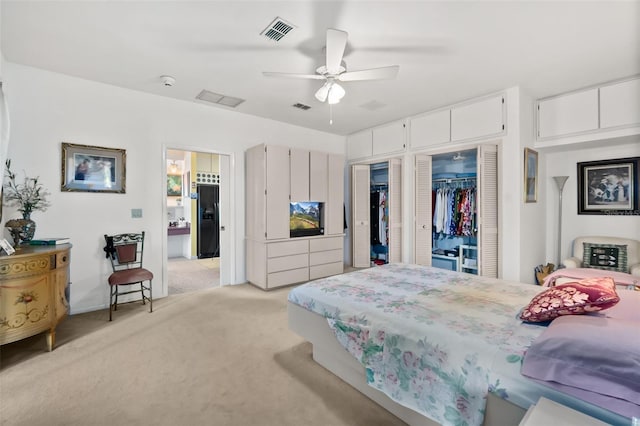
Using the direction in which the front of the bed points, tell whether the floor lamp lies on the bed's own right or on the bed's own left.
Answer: on the bed's own right

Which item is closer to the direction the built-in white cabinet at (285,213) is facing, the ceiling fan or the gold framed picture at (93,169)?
the ceiling fan

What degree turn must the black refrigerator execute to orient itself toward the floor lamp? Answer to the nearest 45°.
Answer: approximately 45° to its left

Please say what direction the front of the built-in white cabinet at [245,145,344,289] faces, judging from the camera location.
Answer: facing the viewer and to the right of the viewer

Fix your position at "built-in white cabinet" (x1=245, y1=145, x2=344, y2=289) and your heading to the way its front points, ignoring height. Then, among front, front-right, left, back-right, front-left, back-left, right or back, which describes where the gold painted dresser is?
right

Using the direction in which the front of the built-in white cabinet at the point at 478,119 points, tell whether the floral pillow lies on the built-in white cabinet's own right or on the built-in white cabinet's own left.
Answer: on the built-in white cabinet's own left

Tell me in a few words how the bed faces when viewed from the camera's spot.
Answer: facing away from the viewer and to the left of the viewer

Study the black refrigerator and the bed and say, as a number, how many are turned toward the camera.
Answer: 1

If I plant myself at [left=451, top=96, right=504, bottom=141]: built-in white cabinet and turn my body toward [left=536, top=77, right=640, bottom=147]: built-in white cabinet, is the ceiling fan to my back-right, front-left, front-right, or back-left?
back-right

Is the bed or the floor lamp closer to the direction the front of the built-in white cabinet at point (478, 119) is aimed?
the bed

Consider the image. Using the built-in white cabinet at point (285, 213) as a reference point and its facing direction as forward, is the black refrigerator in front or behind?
behind

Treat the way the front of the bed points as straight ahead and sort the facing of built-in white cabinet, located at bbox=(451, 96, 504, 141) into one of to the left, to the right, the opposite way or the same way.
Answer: to the left
